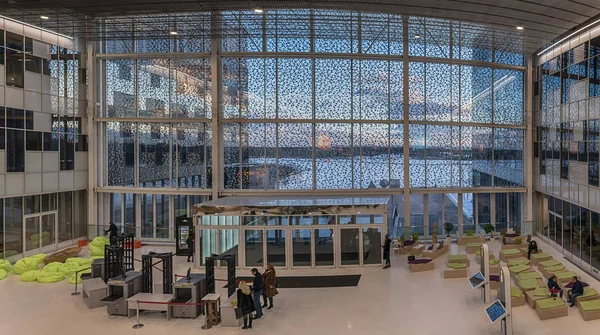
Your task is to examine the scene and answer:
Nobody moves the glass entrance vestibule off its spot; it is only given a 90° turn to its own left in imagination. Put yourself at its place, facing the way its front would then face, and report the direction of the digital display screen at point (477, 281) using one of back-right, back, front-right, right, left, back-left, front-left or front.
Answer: front-right

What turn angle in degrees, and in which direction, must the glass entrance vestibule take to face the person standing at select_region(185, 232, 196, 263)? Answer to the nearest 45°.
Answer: approximately 135° to its right

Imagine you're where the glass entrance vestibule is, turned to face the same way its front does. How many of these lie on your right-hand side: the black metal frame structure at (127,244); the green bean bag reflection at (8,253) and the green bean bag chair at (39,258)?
3

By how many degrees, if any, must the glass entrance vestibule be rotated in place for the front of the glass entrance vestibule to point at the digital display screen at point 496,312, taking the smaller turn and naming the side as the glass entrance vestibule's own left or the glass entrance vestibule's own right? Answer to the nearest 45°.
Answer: approximately 45° to the glass entrance vestibule's own left

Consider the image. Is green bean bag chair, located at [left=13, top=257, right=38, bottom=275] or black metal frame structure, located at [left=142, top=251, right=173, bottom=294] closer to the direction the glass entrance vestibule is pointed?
the black metal frame structure

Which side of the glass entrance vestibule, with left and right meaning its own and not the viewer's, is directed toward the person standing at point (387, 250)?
left

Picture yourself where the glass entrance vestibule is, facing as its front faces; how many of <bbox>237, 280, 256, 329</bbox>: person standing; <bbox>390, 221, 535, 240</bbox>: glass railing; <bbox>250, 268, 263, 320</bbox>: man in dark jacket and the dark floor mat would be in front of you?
3

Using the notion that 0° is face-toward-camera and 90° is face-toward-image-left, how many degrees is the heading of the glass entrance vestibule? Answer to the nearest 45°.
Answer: approximately 0°

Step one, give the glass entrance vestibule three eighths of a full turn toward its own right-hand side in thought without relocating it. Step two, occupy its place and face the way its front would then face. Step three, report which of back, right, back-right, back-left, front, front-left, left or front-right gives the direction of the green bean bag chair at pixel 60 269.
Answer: front-left

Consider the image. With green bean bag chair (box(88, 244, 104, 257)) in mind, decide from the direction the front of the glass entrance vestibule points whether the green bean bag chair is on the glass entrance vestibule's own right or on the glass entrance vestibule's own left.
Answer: on the glass entrance vestibule's own right

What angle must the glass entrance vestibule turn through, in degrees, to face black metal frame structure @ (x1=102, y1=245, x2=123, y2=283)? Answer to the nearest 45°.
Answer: approximately 45° to its right

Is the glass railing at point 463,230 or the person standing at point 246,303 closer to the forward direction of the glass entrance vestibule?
the person standing

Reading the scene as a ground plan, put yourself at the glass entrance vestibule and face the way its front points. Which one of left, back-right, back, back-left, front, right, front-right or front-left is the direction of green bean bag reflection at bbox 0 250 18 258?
right

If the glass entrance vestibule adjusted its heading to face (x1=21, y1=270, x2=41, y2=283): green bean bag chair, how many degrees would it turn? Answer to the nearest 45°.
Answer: approximately 90° to its right

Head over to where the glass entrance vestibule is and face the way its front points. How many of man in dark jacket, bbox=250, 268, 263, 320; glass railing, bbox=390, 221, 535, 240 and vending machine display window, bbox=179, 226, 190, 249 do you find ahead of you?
1

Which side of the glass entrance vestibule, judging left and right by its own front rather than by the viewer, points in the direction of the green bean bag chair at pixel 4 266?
right

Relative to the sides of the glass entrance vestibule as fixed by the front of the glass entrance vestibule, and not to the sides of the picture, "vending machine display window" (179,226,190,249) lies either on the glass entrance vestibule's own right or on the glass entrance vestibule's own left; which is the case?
on the glass entrance vestibule's own right

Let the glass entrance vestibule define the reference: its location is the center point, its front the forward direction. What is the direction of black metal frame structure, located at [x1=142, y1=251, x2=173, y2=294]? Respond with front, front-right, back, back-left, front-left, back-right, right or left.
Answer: front-right
